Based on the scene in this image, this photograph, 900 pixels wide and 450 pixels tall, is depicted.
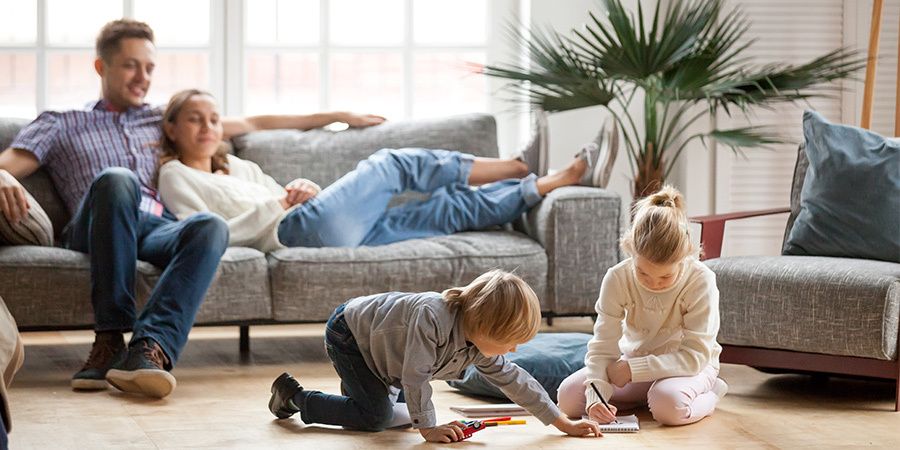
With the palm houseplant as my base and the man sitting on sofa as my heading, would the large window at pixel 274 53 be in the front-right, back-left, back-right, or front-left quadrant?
front-right

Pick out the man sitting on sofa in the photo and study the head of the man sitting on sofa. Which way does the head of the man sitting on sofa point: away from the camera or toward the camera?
toward the camera

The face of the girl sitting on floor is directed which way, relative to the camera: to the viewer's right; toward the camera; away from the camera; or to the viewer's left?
toward the camera

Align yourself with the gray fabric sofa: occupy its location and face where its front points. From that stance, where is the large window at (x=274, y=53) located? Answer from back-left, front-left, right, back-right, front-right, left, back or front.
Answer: back

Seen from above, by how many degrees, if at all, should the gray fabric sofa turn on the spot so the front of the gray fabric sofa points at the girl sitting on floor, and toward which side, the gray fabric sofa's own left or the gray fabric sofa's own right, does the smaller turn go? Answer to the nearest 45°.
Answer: approximately 45° to the gray fabric sofa's own left

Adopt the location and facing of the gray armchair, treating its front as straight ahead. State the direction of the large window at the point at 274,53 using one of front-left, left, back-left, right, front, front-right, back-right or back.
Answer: right

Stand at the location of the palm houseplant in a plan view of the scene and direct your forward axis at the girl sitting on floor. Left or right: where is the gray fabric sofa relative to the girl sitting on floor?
right

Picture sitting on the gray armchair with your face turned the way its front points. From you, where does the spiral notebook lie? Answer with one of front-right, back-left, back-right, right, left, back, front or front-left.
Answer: front

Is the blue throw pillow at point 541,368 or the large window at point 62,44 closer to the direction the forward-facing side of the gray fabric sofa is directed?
the blue throw pillow

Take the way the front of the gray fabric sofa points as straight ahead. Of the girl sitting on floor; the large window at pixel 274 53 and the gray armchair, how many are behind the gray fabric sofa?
1

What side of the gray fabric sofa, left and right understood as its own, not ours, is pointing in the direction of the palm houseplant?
left

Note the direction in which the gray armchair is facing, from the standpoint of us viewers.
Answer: facing the viewer and to the left of the viewer

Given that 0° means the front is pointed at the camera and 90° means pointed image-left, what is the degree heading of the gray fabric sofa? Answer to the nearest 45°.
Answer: approximately 0°

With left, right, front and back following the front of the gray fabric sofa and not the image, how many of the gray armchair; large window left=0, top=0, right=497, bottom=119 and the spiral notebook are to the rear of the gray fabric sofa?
1

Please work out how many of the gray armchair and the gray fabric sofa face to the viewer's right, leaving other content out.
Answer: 0

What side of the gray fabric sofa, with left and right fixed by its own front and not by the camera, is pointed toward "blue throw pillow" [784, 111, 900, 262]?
left

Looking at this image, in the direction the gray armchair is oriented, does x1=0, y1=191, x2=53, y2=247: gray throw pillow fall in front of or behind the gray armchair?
in front
